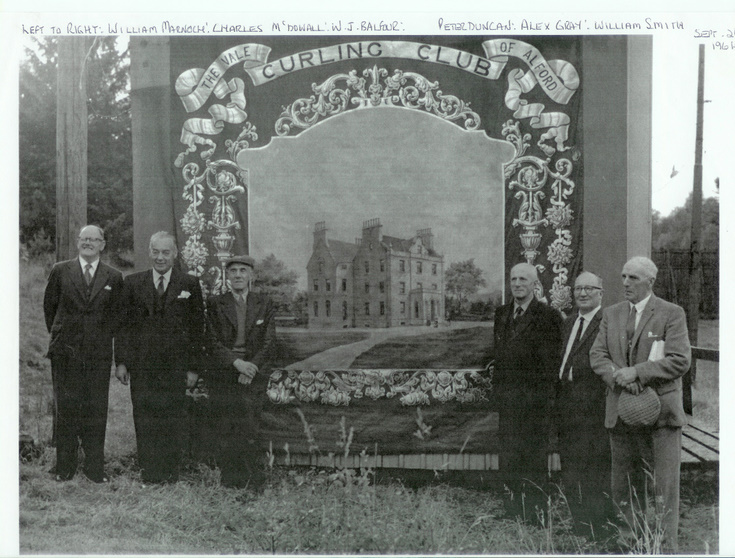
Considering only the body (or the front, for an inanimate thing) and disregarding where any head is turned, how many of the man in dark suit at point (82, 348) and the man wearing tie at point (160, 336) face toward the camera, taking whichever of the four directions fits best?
2

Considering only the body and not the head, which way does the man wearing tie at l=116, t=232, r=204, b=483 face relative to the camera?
toward the camera

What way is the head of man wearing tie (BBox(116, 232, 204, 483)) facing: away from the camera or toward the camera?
toward the camera

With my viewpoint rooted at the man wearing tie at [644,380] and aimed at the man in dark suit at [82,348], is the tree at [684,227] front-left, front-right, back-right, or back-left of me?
back-right

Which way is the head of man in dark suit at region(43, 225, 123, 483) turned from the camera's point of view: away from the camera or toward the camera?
toward the camera

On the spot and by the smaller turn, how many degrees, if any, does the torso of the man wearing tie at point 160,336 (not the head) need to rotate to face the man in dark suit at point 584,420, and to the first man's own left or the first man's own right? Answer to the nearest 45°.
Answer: approximately 90° to the first man's own left

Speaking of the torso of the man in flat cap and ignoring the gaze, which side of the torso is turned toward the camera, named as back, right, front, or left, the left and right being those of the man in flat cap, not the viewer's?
front

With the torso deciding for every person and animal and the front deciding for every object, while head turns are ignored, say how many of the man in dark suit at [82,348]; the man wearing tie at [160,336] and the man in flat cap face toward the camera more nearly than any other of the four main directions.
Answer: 3

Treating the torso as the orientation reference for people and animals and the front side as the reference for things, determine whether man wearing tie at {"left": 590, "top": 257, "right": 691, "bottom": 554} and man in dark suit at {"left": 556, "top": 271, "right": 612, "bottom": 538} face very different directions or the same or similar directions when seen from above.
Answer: same or similar directions

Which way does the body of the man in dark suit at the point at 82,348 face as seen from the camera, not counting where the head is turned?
toward the camera
